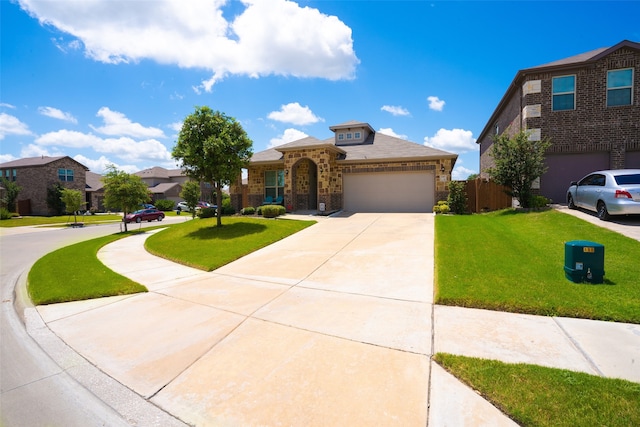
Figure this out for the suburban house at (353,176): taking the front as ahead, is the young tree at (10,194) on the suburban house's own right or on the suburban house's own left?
on the suburban house's own right

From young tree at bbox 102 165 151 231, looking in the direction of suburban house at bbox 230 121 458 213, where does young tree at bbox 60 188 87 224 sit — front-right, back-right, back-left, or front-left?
back-left

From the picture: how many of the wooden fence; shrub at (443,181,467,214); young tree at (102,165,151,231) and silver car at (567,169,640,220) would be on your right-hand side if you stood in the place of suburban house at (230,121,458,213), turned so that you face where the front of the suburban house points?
1

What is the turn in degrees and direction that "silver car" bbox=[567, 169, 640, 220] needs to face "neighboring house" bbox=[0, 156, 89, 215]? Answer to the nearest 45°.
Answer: approximately 45° to its left

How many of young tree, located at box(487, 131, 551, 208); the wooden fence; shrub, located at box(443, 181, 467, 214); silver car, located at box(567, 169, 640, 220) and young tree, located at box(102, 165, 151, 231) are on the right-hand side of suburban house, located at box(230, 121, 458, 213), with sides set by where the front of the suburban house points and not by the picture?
1

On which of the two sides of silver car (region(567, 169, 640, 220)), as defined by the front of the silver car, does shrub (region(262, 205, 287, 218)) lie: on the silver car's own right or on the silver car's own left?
on the silver car's own left

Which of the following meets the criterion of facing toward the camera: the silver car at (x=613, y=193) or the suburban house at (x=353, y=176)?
the suburban house

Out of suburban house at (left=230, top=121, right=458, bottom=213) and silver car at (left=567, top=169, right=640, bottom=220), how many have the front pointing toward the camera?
1

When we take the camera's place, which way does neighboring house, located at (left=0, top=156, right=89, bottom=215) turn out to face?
facing the viewer and to the right of the viewer

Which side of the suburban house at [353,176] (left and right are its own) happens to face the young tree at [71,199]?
right

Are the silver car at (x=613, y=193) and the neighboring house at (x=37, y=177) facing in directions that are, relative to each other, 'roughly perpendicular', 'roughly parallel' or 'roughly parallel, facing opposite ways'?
roughly perpendicular

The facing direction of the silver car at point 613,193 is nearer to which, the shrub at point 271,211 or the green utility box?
the shrub

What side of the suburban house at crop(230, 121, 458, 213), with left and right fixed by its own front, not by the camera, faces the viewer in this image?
front

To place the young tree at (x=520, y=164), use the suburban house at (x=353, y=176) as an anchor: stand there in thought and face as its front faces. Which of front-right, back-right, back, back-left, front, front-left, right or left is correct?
front-left

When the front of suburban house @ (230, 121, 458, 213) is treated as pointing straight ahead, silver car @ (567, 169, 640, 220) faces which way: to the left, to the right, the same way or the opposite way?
the opposite way
